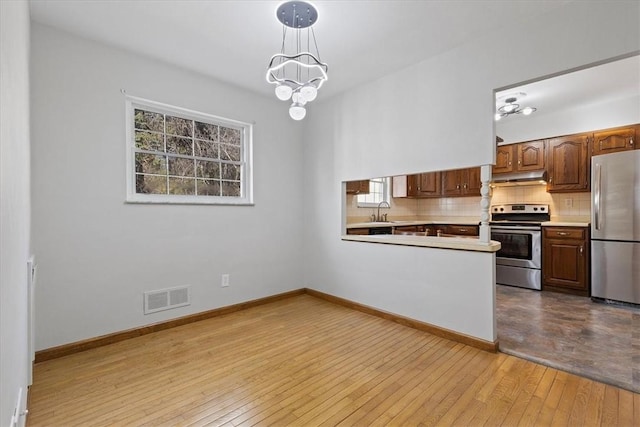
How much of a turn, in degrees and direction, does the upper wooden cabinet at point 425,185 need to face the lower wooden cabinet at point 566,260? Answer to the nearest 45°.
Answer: approximately 90° to its left

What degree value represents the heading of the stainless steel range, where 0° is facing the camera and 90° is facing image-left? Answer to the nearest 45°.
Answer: approximately 0°

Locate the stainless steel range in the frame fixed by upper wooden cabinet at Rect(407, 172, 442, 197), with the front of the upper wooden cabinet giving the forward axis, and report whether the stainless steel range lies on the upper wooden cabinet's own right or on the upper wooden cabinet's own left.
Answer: on the upper wooden cabinet's own left

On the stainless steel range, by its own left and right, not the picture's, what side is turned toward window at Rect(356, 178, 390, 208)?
right

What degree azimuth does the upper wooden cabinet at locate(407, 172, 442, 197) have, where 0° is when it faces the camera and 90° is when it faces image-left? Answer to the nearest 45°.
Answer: approximately 45°

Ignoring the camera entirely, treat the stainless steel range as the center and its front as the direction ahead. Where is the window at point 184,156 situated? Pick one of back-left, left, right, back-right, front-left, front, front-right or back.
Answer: front-right

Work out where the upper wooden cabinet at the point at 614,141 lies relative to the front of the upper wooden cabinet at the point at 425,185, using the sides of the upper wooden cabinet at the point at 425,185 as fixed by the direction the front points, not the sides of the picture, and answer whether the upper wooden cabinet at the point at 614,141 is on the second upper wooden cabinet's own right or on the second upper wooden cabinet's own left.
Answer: on the second upper wooden cabinet's own left

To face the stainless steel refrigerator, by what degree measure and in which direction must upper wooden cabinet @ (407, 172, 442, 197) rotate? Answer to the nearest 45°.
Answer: approximately 90° to its left
